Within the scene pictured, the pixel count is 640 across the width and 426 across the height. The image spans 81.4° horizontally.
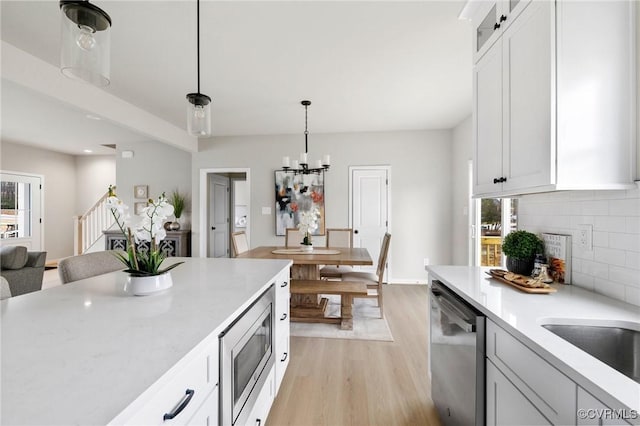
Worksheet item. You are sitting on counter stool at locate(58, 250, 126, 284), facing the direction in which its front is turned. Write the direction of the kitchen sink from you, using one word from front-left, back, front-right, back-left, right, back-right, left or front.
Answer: front

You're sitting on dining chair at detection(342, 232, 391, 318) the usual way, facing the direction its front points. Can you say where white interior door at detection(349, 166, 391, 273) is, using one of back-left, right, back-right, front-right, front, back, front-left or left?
right

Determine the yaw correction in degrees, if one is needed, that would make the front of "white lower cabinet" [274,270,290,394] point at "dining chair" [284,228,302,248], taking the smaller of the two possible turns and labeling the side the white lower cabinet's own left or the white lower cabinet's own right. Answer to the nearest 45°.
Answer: approximately 90° to the white lower cabinet's own left

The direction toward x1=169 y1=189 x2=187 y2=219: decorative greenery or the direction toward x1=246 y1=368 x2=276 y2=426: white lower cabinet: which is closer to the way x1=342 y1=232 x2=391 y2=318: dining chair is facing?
the decorative greenery

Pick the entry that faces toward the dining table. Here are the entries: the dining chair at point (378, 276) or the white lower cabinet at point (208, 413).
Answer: the dining chair

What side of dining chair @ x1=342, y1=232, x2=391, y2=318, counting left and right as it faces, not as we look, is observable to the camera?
left

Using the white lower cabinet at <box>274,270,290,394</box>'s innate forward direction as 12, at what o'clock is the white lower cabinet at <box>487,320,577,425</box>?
the white lower cabinet at <box>487,320,577,425</box> is roughly at 2 o'clock from the white lower cabinet at <box>274,270,290,394</box>.

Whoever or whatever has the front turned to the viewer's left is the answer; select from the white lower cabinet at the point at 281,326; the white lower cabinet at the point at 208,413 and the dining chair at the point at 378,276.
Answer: the dining chair

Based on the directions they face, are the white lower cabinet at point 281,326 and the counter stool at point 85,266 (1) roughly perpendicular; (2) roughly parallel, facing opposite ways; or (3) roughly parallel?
roughly parallel

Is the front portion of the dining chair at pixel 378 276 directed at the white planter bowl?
no

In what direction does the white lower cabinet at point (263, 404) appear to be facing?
to the viewer's right

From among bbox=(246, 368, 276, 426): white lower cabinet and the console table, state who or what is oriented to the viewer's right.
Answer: the white lower cabinet

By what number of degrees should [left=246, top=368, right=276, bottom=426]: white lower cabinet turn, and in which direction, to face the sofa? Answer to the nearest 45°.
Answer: approximately 135° to its left

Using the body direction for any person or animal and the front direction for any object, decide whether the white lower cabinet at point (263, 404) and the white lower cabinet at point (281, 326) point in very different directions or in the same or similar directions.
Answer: same or similar directions

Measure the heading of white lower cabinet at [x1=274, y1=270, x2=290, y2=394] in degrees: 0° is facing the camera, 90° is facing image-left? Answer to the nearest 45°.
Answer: approximately 270°
